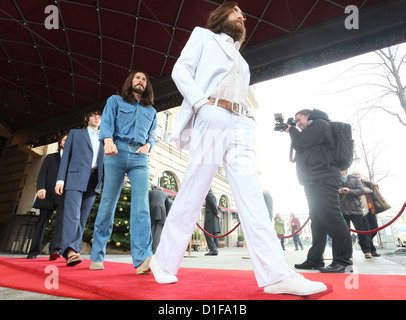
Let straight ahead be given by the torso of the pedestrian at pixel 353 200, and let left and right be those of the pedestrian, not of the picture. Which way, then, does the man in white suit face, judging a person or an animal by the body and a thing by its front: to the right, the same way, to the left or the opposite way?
to the left

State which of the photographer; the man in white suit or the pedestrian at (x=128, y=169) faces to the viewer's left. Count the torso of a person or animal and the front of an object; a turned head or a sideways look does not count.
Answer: the photographer

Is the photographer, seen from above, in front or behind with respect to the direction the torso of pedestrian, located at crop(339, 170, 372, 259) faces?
in front

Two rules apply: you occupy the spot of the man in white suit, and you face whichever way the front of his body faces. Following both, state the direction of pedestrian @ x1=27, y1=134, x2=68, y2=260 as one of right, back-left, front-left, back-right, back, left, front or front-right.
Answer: back

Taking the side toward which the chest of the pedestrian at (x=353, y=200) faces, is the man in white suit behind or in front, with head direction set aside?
in front

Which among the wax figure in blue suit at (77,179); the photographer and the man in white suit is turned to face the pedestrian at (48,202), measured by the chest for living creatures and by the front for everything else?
the photographer

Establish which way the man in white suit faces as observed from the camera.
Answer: facing the viewer and to the right of the viewer

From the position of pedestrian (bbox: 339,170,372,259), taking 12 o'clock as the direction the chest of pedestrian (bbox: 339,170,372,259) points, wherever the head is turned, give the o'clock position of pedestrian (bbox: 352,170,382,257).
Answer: pedestrian (bbox: 352,170,382,257) is roughly at 5 o'clock from pedestrian (bbox: 339,170,372,259).

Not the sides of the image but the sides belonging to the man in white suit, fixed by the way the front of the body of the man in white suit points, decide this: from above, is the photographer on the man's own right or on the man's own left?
on the man's own left

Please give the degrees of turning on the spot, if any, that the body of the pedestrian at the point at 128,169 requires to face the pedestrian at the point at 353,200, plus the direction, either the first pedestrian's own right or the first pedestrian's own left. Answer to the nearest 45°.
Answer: approximately 90° to the first pedestrian's own left

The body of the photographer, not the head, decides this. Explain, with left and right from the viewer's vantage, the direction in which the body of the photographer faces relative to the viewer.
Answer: facing to the left of the viewer

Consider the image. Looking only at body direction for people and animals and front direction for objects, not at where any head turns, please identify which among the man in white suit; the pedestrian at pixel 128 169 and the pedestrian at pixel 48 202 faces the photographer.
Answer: the pedestrian at pixel 48 202

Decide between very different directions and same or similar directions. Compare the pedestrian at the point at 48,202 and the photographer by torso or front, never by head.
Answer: very different directions

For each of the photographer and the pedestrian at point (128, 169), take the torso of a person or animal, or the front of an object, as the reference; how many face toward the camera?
1

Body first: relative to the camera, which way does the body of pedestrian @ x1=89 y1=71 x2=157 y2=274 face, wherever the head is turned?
toward the camera
